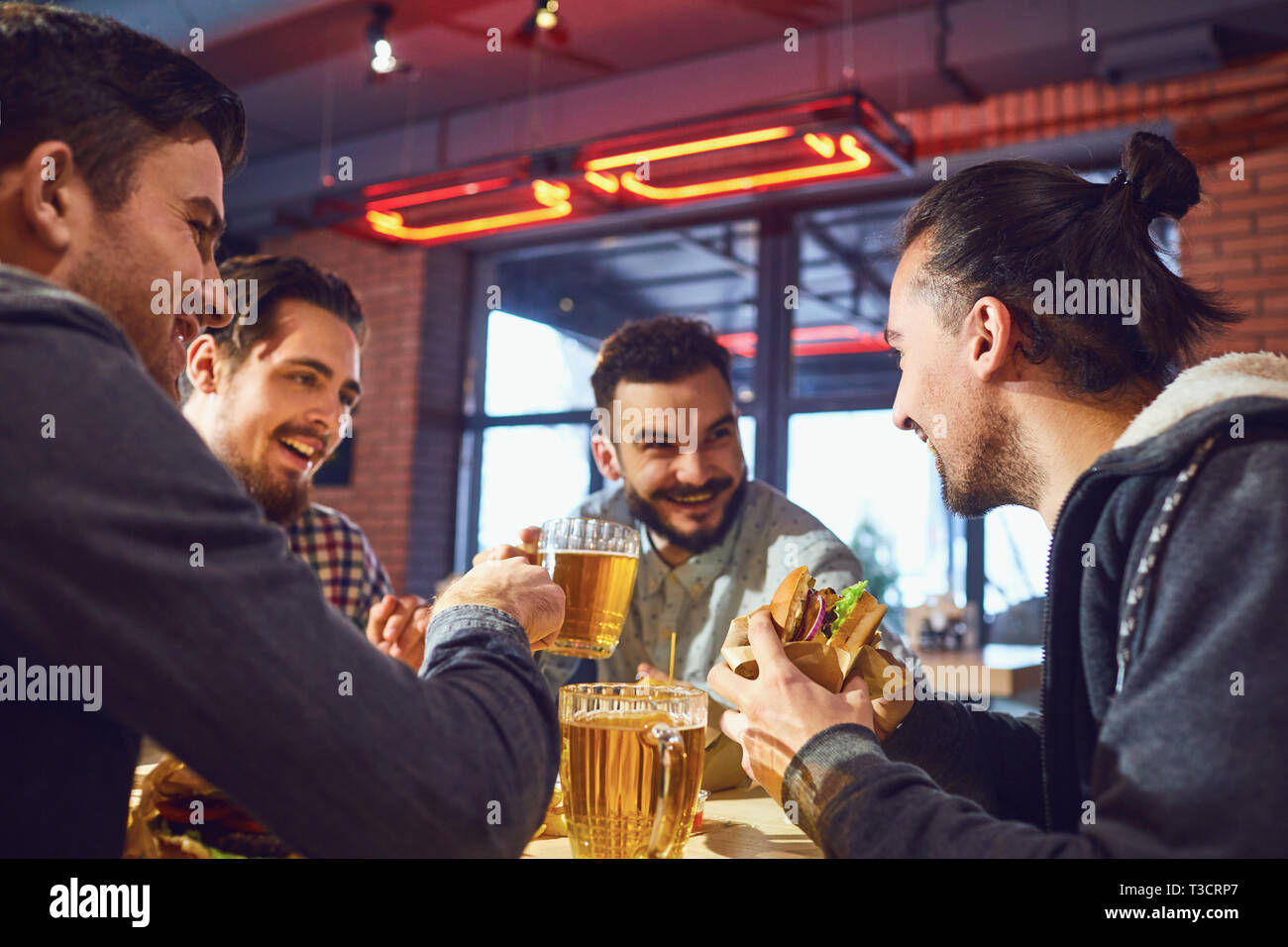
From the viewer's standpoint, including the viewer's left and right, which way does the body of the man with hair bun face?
facing to the left of the viewer

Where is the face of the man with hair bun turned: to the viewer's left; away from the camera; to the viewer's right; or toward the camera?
to the viewer's left

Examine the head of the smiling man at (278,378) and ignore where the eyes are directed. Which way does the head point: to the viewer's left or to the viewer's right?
to the viewer's right

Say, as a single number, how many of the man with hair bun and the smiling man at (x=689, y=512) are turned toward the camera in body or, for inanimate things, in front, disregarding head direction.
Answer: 1

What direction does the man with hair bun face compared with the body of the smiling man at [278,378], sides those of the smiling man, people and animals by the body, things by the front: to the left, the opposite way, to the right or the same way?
the opposite way

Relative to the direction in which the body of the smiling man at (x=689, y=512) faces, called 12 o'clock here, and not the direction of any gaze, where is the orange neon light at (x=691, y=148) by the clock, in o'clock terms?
The orange neon light is roughly at 6 o'clock from the smiling man.

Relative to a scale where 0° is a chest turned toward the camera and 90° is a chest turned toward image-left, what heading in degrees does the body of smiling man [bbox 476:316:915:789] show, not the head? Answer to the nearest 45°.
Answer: approximately 0°

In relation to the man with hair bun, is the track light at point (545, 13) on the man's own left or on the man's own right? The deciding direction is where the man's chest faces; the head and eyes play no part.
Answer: on the man's own right

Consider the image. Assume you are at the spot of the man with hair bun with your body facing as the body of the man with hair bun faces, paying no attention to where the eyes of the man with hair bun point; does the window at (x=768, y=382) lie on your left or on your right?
on your right

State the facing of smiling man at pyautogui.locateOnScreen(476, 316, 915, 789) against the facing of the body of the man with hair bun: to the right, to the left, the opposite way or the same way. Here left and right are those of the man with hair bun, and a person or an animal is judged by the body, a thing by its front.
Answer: to the left

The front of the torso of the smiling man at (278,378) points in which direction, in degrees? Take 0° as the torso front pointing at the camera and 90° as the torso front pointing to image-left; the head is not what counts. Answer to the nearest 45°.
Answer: approximately 315°
